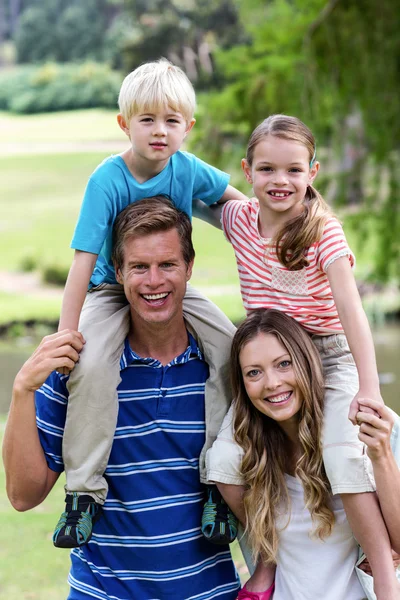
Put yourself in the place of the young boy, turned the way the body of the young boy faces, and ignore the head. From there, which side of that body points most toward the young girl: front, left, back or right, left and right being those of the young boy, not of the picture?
left

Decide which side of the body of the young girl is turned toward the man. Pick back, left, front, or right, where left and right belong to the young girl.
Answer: right

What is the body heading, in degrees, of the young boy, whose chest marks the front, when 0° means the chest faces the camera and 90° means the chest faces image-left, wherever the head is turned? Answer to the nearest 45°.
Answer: approximately 0°

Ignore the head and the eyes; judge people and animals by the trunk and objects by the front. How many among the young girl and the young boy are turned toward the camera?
2

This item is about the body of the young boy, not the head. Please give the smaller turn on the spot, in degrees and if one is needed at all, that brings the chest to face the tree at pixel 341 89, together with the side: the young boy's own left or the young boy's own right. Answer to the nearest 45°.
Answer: approximately 135° to the young boy's own left

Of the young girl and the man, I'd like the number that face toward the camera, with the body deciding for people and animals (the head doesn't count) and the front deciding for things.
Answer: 2

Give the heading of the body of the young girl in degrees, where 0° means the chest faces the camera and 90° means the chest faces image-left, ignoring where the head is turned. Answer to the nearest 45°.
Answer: approximately 0°
